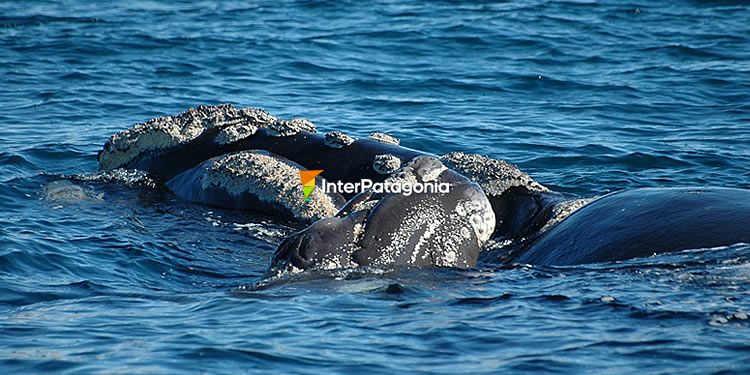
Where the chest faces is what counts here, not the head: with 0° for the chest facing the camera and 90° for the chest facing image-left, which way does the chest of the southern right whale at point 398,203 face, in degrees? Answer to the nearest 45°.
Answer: approximately 90°
